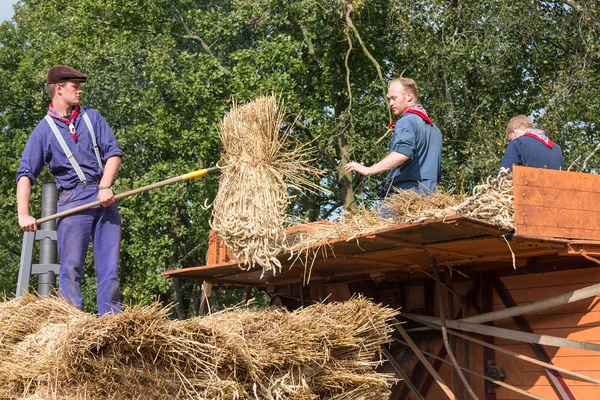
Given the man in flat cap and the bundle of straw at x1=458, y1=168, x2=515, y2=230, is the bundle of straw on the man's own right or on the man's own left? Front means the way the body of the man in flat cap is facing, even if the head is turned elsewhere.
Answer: on the man's own left

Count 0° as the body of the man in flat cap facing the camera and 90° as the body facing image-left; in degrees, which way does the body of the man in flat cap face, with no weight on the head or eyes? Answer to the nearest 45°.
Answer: approximately 0°

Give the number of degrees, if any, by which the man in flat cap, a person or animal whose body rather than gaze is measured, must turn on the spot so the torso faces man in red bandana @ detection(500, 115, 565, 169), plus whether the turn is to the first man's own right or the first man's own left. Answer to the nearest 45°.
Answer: approximately 90° to the first man's own left

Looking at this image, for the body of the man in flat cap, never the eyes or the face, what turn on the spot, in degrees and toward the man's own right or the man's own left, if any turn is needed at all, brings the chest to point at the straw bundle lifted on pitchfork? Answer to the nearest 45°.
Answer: approximately 90° to the man's own left

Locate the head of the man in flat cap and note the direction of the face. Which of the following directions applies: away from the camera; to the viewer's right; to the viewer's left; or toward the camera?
to the viewer's right

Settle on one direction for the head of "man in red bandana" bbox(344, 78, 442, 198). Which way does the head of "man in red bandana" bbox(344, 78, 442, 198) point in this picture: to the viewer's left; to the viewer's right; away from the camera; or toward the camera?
to the viewer's left

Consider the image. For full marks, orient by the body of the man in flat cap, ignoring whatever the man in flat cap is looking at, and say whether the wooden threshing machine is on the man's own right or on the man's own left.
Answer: on the man's own left

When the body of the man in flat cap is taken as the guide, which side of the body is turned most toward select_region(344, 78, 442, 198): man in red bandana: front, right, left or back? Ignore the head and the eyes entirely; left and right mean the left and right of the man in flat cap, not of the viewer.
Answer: left
